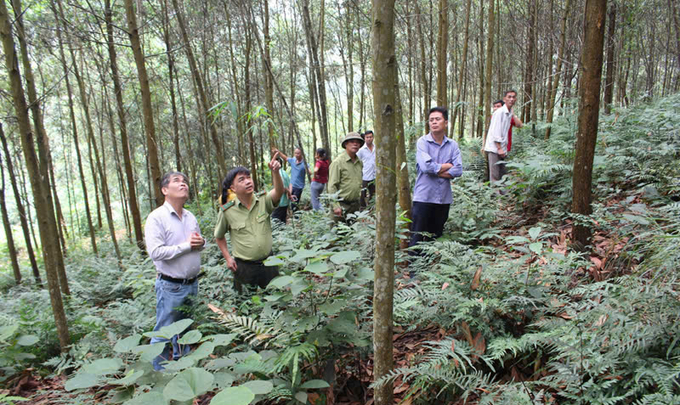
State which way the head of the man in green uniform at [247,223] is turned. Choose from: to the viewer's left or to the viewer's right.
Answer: to the viewer's right

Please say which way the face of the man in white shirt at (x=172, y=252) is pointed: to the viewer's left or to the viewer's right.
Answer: to the viewer's right
